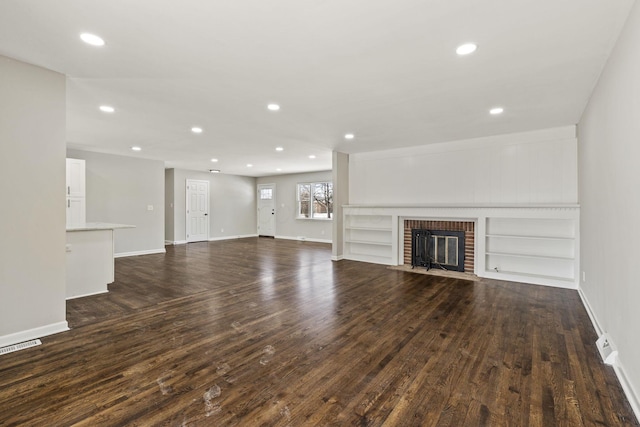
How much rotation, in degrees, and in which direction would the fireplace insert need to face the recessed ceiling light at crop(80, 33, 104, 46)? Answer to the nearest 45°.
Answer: approximately 45° to its right

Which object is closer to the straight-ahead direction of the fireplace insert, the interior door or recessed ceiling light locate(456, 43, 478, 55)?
the recessed ceiling light

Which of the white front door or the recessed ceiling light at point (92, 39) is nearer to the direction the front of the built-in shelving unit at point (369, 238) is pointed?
the recessed ceiling light

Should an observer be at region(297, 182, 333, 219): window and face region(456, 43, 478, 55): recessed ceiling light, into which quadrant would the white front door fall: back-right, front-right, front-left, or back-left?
back-right

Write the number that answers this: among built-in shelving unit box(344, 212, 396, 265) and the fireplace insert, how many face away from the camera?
0

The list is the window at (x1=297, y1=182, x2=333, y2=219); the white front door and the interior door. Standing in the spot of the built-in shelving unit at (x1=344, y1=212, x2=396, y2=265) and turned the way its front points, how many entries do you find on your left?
0

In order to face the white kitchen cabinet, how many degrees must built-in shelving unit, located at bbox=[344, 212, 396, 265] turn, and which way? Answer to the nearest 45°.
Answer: approximately 45° to its right

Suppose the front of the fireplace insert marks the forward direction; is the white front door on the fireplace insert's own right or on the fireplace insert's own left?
on the fireplace insert's own right

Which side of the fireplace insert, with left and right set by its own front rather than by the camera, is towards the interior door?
right

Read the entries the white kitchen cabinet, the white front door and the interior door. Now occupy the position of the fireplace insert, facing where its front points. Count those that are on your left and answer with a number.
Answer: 0

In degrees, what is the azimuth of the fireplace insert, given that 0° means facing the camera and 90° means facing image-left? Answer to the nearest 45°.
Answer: approximately 0°

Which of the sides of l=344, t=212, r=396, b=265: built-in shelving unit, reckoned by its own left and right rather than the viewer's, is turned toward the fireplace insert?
left

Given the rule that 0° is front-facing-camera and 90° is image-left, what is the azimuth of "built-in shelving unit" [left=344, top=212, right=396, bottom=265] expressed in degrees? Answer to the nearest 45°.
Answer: approximately 45°
